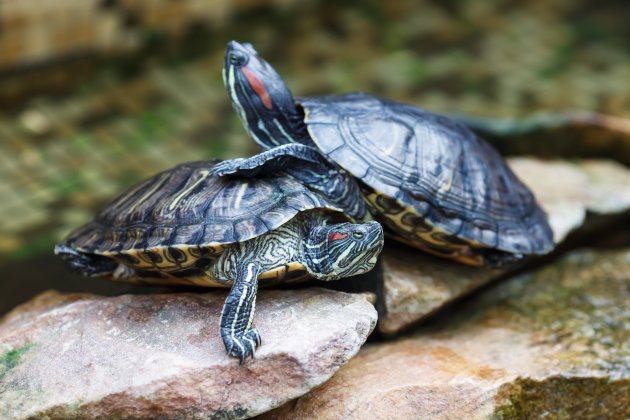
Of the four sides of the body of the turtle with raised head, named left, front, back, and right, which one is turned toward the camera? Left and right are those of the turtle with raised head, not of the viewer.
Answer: left

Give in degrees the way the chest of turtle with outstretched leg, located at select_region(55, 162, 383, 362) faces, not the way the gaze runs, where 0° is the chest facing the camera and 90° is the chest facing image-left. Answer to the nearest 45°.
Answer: approximately 270°

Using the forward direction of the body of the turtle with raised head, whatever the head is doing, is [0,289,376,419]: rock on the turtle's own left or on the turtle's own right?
on the turtle's own left
